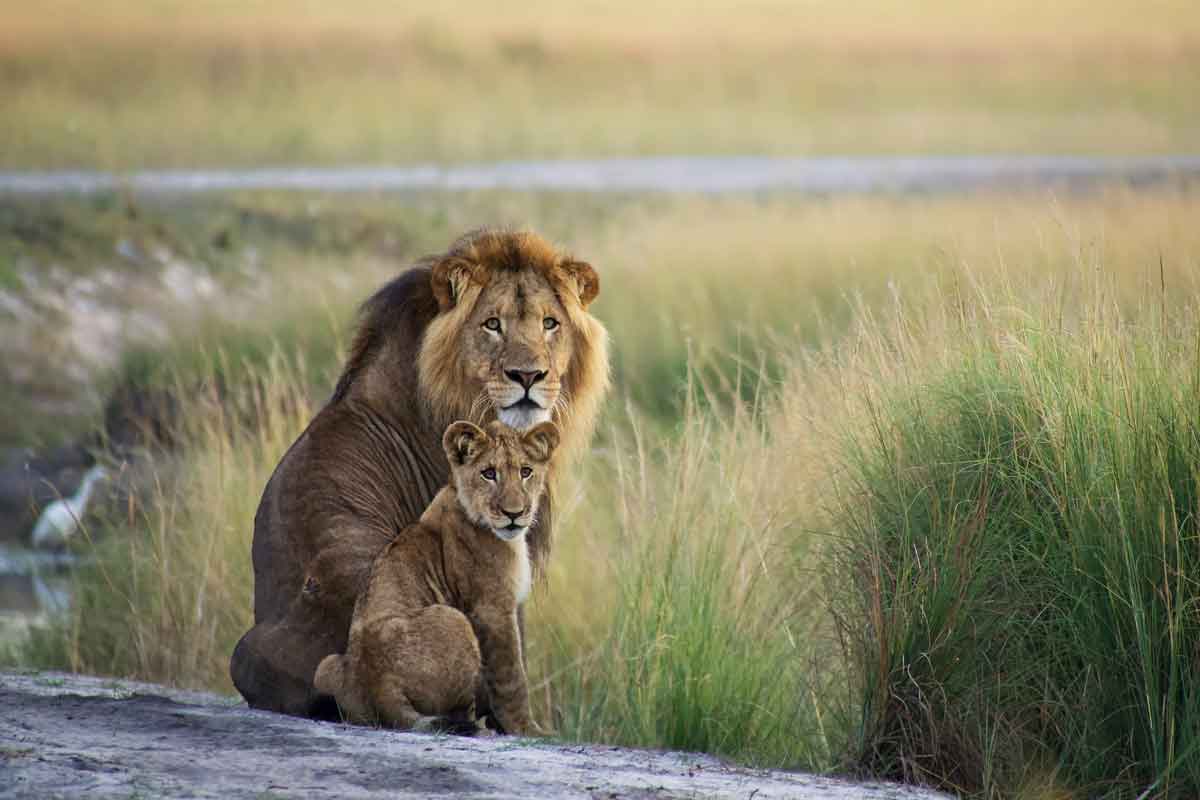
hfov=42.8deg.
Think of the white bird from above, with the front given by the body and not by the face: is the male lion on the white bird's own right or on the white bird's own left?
on the white bird's own right

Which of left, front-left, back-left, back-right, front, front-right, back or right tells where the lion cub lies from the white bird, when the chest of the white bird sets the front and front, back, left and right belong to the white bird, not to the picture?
right

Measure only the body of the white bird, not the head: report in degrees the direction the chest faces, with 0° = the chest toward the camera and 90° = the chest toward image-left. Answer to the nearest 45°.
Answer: approximately 270°
